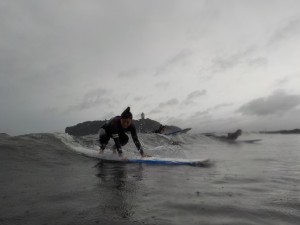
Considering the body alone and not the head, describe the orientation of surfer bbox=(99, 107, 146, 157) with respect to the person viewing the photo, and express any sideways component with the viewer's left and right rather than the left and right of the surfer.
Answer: facing the viewer and to the right of the viewer
